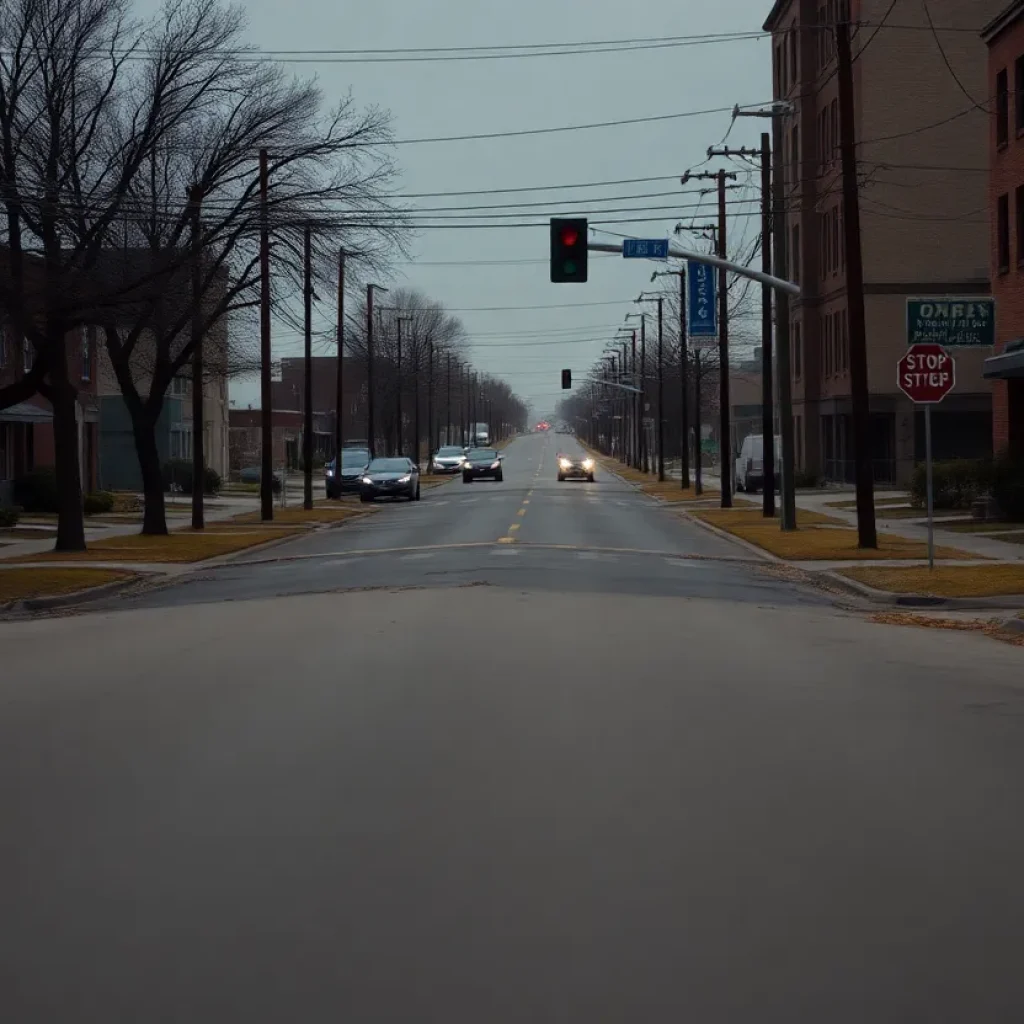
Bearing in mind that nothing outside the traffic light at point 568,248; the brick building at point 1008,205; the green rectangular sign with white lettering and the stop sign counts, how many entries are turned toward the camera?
3

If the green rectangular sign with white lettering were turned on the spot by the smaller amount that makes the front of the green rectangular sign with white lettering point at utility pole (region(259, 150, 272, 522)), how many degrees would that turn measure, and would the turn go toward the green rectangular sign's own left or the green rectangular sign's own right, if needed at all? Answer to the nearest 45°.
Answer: approximately 135° to the green rectangular sign's own right

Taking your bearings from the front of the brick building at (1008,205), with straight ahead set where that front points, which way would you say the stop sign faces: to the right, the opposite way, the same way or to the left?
to the left

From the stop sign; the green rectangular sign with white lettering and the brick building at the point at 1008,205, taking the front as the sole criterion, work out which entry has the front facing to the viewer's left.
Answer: the brick building

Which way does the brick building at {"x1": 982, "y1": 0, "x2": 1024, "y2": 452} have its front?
to the viewer's left

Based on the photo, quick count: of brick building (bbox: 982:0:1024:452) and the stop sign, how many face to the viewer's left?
1

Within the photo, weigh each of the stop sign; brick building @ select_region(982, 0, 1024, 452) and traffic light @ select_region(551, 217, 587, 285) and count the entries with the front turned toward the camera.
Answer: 2

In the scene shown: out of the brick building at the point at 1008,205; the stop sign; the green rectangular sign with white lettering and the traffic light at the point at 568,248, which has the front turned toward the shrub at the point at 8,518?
the brick building

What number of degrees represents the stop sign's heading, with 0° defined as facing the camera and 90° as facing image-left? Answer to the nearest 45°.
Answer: approximately 0°

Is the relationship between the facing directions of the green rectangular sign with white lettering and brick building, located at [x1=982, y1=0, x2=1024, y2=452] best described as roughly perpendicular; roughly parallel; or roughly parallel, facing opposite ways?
roughly perpendicular

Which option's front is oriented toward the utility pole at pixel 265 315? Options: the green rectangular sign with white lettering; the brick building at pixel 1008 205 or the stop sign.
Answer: the brick building
